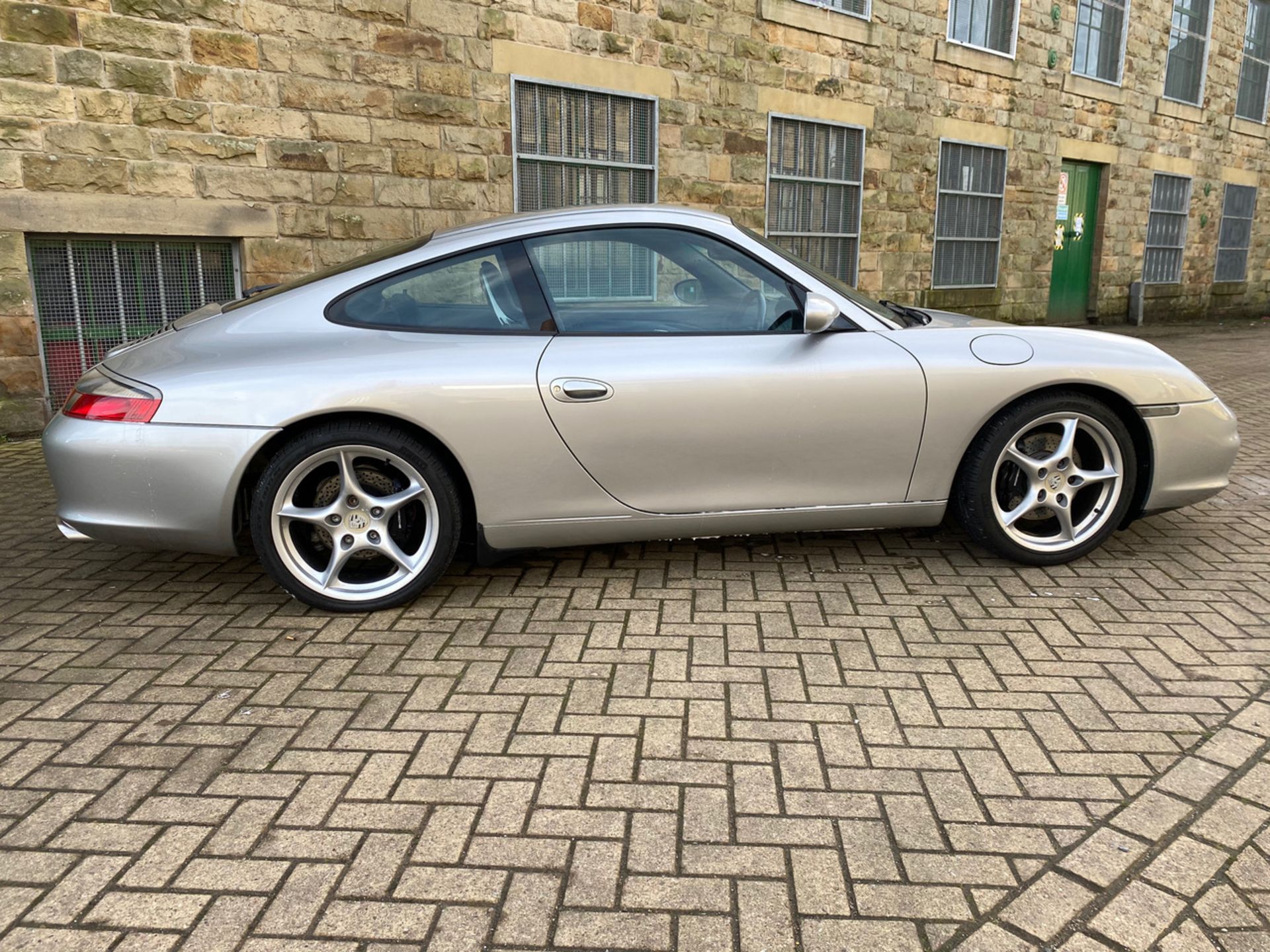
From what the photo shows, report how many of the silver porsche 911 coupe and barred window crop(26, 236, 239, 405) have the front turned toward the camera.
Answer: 1

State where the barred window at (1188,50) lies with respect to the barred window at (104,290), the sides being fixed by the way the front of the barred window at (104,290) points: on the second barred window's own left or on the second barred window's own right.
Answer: on the second barred window's own left

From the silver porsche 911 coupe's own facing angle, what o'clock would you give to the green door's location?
The green door is roughly at 10 o'clock from the silver porsche 911 coupe.

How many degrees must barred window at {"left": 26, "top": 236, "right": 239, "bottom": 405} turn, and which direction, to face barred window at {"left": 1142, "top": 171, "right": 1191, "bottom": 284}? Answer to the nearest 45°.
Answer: approximately 90° to its left

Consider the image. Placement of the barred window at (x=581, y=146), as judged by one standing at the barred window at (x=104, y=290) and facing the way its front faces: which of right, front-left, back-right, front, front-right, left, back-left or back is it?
left

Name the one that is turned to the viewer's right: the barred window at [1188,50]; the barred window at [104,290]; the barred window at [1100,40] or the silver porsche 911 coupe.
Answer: the silver porsche 911 coupe

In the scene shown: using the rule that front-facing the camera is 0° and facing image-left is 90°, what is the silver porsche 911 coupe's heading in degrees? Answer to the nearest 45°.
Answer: approximately 270°

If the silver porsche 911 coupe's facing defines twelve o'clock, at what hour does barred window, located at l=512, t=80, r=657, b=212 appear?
The barred window is roughly at 9 o'clock from the silver porsche 911 coupe.
